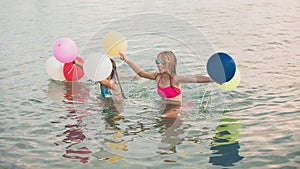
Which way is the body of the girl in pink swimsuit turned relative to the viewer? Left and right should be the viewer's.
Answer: facing the viewer and to the left of the viewer

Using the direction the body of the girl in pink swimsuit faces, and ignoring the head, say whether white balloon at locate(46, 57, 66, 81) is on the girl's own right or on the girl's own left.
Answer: on the girl's own right

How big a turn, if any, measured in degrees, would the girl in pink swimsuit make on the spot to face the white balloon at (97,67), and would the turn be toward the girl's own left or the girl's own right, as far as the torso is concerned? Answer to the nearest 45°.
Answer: approximately 45° to the girl's own right

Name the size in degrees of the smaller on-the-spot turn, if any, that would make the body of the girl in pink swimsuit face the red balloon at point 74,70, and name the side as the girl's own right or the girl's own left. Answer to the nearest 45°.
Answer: approximately 90° to the girl's own right
